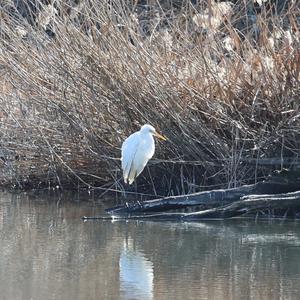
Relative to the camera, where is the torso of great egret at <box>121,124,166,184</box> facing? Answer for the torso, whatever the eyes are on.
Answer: to the viewer's right
